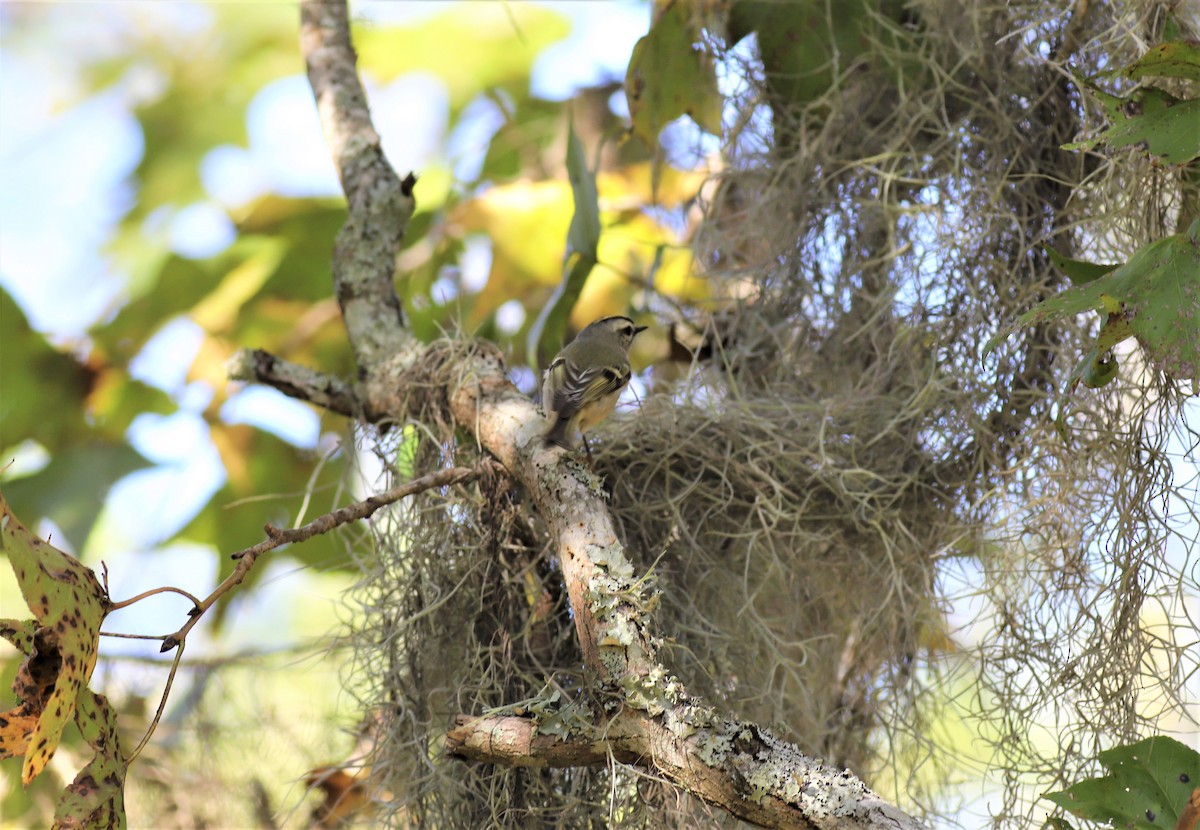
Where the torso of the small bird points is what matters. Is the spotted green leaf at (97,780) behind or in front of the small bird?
behind

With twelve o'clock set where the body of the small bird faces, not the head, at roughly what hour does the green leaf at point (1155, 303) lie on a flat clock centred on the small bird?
The green leaf is roughly at 3 o'clock from the small bird.

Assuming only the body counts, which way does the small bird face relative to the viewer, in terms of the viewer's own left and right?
facing away from the viewer and to the right of the viewer

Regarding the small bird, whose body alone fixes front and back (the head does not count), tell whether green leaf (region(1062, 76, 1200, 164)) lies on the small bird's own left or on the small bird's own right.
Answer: on the small bird's own right

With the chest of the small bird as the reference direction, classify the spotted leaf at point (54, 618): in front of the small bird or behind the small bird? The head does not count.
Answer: behind

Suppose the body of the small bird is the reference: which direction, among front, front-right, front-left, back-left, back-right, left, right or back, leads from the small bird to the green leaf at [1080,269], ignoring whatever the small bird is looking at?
right

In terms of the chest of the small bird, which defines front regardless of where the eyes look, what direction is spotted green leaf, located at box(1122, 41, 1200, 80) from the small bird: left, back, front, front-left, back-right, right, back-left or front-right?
right
